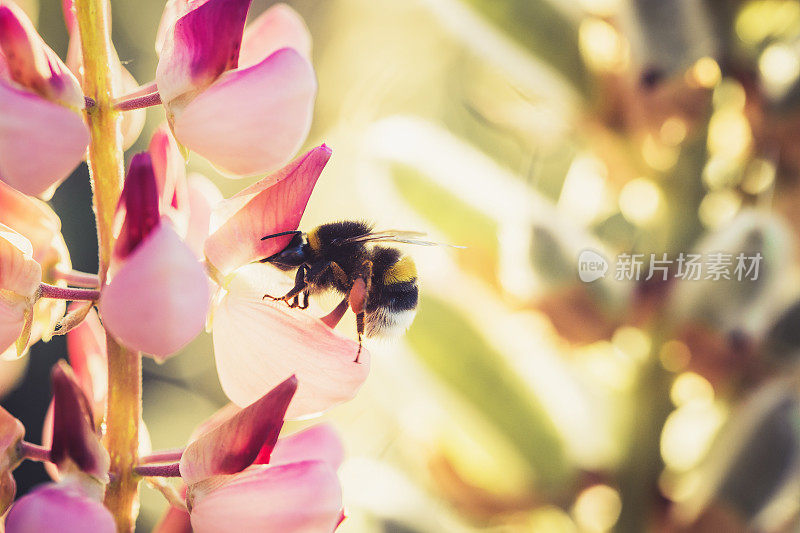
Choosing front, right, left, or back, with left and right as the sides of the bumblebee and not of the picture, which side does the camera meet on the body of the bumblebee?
left
